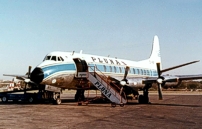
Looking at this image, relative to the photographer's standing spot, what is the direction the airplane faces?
facing the viewer and to the left of the viewer
